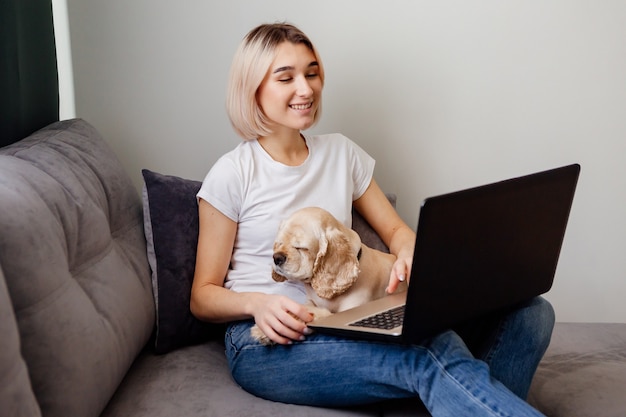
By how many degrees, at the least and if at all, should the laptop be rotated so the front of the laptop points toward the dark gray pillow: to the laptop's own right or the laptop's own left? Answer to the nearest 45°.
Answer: approximately 45° to the laptop's own left

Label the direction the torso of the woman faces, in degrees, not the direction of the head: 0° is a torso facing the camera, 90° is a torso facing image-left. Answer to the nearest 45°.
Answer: approximately 315°

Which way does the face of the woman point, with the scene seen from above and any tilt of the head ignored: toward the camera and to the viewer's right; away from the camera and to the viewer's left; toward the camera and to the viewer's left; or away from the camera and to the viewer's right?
toward the camera and to the viewer's right

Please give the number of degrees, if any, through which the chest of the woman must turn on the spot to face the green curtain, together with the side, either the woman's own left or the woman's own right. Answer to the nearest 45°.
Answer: approximately 135° to the woman's own right

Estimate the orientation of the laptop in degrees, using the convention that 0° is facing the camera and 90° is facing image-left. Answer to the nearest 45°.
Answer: approximately 135°
